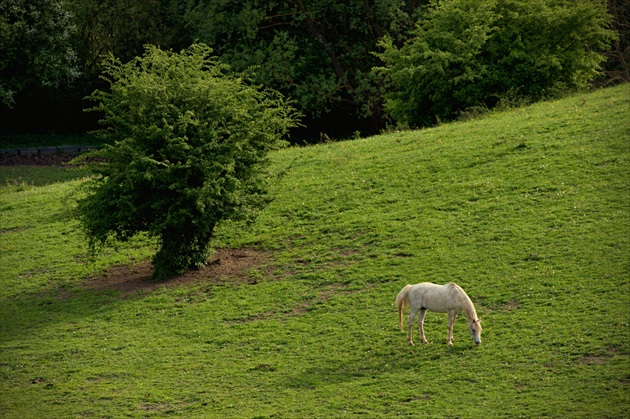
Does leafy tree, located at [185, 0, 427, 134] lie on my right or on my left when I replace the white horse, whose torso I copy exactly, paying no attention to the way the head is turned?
on my left

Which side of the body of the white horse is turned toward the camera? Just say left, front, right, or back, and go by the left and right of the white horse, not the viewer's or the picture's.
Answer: right

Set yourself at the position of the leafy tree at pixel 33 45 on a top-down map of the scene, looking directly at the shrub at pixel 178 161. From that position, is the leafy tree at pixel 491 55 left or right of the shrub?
left

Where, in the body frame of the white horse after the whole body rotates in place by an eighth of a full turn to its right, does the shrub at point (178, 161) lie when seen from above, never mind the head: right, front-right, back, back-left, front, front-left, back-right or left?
back

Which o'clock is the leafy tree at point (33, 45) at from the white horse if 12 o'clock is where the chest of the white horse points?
The leafy tree is roughly at 8 o'clock from the white horse.

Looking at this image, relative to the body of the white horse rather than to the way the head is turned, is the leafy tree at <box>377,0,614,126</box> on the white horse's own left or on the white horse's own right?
on the white horse's own left
